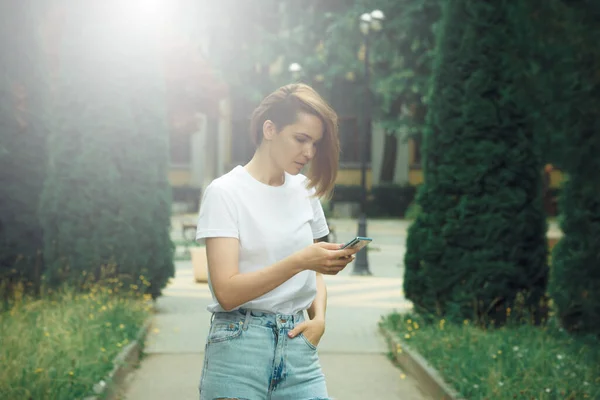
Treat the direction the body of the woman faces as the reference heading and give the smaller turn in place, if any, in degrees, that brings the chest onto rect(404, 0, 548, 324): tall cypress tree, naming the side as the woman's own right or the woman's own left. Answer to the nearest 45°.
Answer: approximately 135° to the woman's own left

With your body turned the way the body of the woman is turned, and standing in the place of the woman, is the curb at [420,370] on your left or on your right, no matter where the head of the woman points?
on your left

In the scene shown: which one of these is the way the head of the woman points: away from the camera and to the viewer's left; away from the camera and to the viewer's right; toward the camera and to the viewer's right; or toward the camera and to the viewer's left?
toward the camera and to the viewer's right

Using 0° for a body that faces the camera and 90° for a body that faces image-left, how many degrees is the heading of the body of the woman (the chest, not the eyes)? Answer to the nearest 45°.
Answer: approximately 315°

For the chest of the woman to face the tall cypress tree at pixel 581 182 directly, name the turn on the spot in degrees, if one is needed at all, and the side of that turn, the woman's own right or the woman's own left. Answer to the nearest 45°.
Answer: approximately 90° to the woman's own left

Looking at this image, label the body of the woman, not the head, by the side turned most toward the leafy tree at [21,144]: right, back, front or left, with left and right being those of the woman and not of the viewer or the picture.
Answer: back

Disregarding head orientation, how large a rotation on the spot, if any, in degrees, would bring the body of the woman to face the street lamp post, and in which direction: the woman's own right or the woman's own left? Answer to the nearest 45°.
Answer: approximately 135° to the woman's own left
